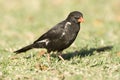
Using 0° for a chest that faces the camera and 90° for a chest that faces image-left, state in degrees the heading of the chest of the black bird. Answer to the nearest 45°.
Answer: approximately 270°
